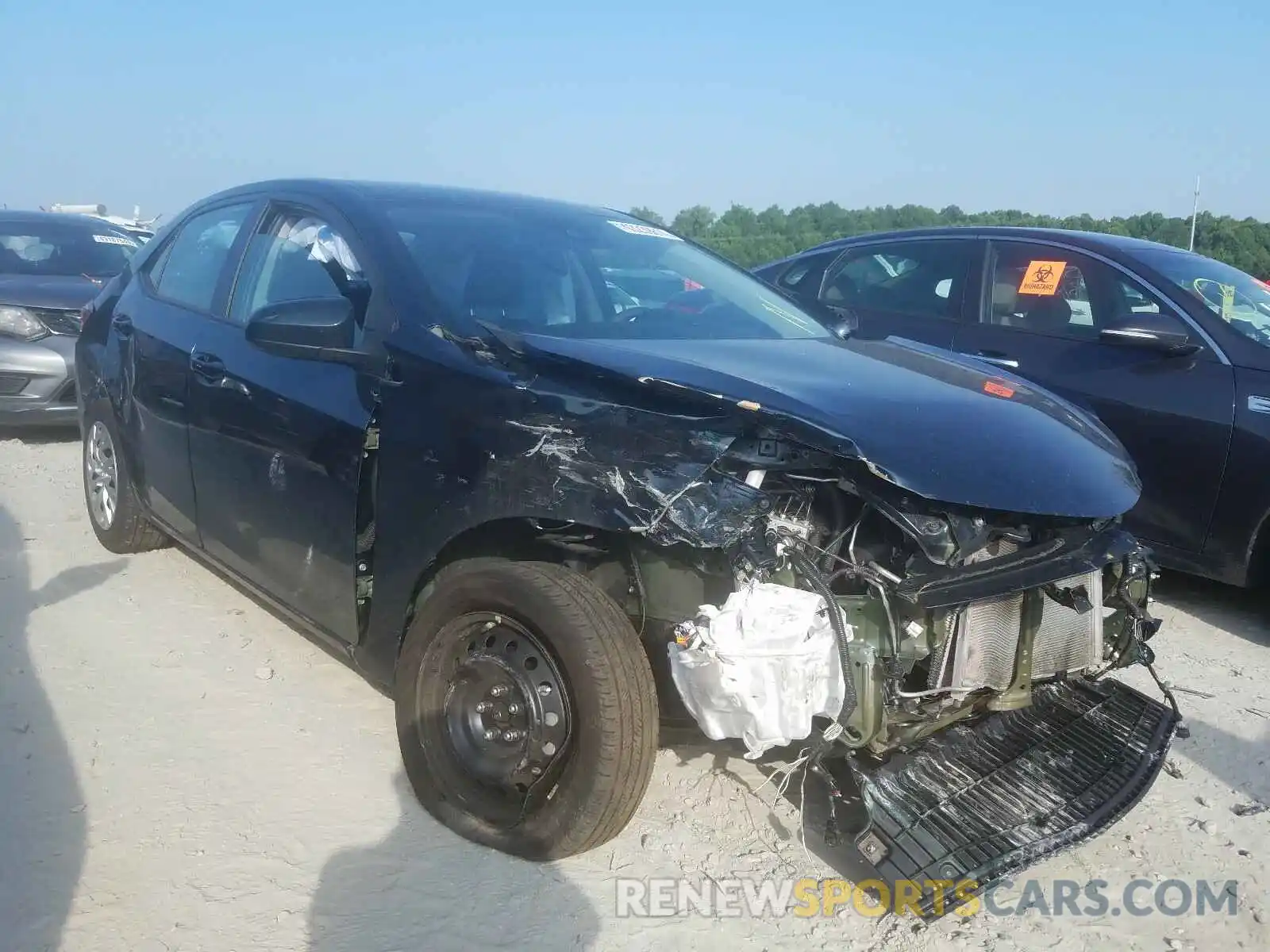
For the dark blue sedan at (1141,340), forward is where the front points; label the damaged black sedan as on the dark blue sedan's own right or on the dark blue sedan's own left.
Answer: on the dark blue sedan's own right

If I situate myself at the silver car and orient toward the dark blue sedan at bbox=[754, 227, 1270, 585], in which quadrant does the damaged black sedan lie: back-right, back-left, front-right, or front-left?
front-right

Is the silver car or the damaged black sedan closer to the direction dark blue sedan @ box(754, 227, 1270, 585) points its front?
the damaged black sedan

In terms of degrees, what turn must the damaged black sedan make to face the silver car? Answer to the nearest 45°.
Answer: approximately 180°

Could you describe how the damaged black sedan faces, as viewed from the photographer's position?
facing the viewer and to the right of the viewer

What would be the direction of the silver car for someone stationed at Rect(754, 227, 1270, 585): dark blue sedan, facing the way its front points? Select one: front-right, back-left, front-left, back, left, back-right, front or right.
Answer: back-right

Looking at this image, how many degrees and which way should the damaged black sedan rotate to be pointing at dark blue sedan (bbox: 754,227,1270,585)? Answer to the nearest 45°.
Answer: approximately 90° to its left

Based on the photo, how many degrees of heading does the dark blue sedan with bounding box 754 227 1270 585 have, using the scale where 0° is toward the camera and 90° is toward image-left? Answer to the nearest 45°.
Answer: approximately 315°

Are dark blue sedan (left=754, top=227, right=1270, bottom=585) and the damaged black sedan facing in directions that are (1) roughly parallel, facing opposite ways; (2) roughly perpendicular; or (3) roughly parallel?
roughly parallel

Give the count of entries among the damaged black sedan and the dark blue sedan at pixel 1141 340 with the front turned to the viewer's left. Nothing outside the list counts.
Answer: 0
